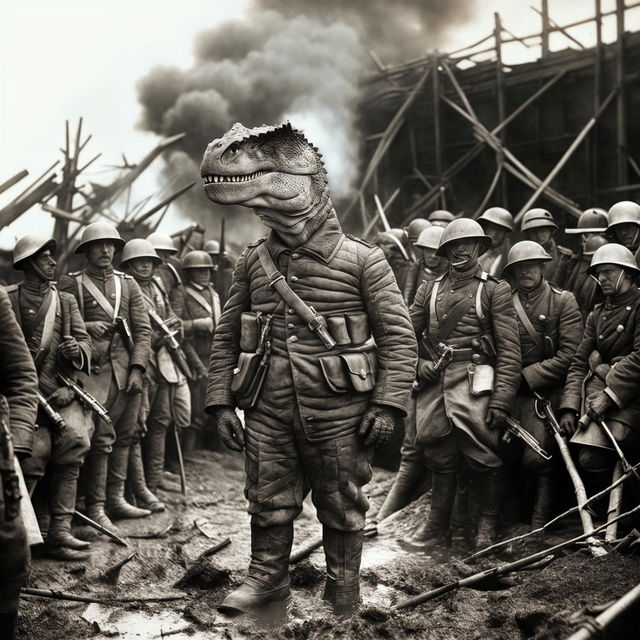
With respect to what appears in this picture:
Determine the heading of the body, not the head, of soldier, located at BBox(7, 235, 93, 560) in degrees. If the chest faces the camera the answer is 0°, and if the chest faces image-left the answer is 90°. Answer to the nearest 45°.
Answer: approximately 315°

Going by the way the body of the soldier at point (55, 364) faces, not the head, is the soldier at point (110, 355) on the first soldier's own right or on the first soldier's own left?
on the first soldier's own left

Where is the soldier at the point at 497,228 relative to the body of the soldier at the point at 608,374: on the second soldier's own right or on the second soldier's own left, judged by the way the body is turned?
on the second soldier's own right

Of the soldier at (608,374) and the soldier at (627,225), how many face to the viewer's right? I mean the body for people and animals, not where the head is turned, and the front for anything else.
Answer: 0

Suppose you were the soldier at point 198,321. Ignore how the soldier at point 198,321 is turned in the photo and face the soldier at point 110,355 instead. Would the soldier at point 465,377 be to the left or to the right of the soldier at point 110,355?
left

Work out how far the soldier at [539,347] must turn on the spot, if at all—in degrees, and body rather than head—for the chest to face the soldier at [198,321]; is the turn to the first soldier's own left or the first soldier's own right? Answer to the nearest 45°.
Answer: approximately 90° to the first soldier's own right

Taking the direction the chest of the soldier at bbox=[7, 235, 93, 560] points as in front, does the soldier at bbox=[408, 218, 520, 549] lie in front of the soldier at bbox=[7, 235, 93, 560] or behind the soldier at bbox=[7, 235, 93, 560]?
in front

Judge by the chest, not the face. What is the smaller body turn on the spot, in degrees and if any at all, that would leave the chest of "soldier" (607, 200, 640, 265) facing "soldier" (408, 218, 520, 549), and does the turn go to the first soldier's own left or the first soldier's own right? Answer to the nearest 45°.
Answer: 0° — they already face them

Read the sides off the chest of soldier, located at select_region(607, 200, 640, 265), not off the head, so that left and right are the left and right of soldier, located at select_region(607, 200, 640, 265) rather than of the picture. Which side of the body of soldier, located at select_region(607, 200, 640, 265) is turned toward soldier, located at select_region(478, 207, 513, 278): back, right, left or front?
right

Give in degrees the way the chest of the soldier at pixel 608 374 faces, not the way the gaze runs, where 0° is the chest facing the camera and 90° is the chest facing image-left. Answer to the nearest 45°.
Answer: approximately 45°
